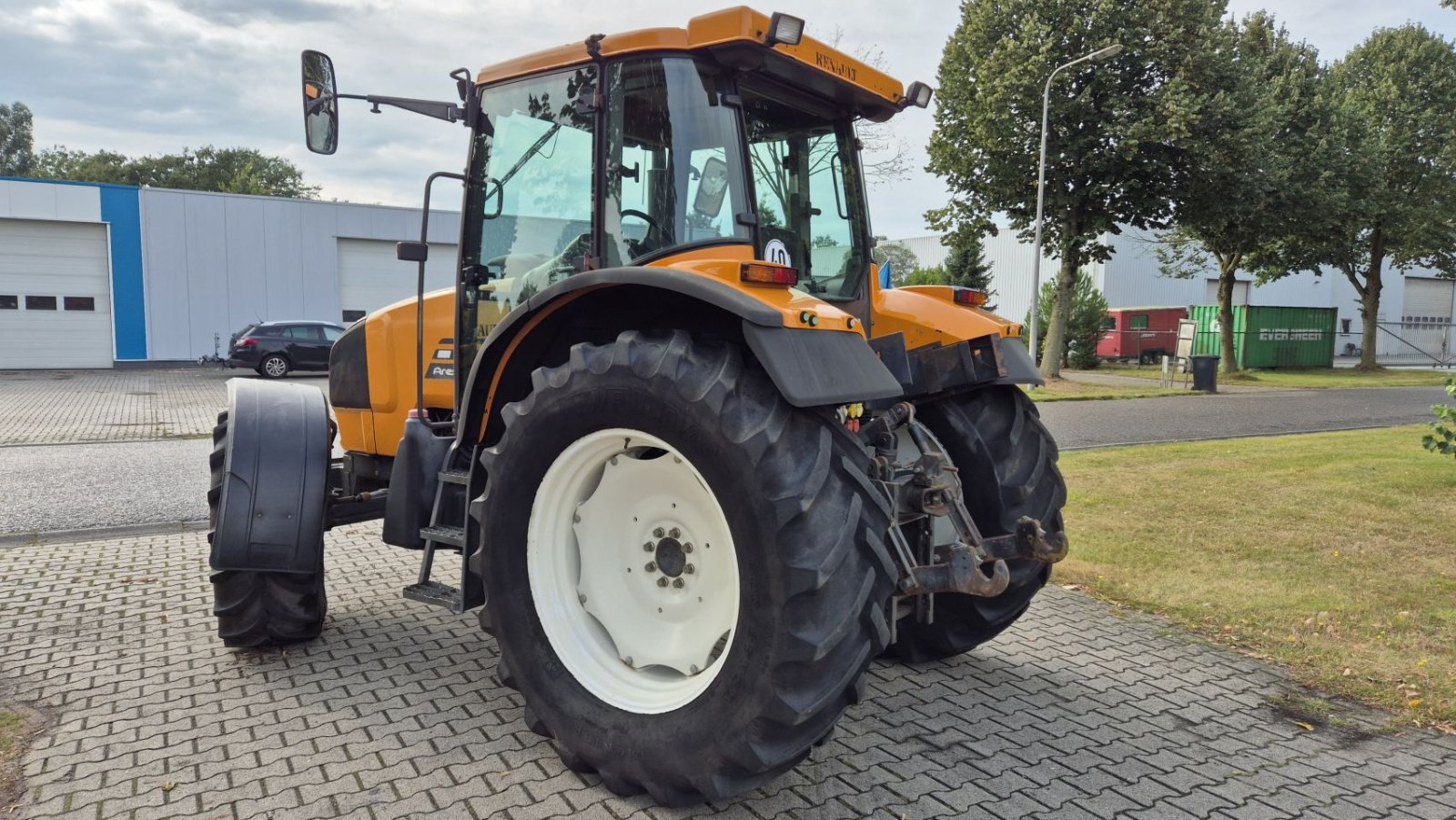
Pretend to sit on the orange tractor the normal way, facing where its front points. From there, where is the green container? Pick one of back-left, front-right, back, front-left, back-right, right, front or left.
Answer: right

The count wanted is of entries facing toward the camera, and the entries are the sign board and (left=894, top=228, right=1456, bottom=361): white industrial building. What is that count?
2

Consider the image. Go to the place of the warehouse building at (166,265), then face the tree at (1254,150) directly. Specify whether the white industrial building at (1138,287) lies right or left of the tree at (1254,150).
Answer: left

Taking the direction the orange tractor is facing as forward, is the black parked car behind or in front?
in front

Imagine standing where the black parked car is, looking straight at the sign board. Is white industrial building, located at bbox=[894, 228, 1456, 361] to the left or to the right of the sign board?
left

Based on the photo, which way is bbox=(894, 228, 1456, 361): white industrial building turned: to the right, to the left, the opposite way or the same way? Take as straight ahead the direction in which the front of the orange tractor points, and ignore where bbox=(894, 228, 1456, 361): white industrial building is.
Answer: to the left

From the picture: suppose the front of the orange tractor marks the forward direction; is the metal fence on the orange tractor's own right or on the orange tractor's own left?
on the orange tractor's own right

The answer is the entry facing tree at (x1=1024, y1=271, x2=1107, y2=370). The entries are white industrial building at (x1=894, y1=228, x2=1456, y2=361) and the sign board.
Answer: the white industrial building

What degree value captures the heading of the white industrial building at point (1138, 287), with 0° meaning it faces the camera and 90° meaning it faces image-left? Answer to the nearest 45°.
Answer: approximately 0°

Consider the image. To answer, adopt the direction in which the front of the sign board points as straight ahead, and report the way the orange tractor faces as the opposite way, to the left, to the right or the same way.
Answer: to the right

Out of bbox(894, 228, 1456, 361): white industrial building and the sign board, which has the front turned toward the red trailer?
the white industrial building

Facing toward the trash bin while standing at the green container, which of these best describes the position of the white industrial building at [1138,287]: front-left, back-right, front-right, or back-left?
back-right

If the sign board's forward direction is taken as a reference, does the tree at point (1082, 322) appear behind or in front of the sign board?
behind

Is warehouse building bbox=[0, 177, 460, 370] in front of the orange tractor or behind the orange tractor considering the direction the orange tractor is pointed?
in front

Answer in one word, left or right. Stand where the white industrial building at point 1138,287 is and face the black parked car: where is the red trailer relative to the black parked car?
left

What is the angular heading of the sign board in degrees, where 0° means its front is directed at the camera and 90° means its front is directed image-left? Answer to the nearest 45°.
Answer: approximately 0°

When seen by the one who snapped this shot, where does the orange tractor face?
facing away from the viewer and to the left of the viewer

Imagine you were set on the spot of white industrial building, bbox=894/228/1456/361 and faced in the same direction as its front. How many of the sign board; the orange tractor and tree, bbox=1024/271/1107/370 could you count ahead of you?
3
